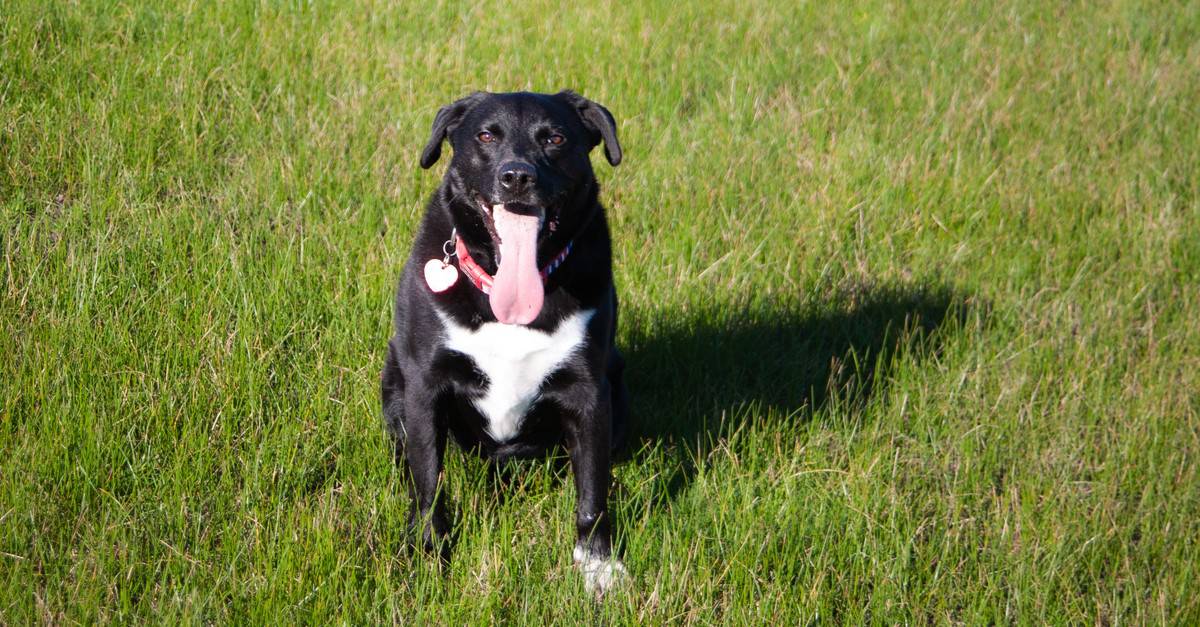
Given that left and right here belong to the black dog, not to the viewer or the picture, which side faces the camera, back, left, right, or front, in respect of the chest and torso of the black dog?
front
